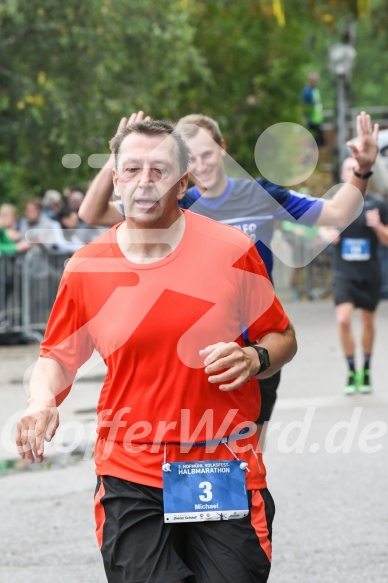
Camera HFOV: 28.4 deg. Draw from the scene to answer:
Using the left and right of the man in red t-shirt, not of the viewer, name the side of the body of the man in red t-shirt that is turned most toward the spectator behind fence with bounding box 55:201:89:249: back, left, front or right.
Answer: back

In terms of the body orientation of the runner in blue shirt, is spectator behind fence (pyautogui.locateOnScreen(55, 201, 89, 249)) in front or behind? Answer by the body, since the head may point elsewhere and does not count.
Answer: behind

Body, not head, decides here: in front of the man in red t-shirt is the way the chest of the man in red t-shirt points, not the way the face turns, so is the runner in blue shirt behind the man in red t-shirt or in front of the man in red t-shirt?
behind

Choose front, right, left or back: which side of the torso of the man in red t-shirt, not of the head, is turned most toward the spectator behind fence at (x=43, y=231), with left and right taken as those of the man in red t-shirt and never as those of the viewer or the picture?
back

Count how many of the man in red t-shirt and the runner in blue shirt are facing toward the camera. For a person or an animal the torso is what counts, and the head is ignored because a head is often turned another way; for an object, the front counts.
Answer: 2

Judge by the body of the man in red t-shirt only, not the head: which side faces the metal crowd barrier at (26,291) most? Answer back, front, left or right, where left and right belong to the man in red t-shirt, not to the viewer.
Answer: back

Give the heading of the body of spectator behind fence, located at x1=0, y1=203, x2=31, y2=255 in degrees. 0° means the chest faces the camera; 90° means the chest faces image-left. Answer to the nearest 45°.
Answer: approximately 315°

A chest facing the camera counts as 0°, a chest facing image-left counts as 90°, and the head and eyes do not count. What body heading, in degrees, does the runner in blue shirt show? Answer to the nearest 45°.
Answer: approximately 0°

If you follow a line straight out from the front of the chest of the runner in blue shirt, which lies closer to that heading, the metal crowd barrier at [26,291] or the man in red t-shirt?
the man in red t-shirt
